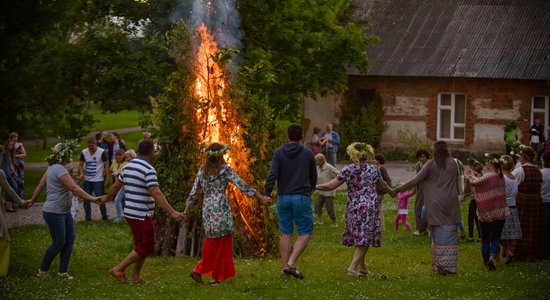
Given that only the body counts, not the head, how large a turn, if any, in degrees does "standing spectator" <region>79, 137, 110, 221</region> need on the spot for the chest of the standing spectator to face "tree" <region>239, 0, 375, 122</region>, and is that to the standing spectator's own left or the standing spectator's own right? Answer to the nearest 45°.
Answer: approximately 135° to the standing spectator's own left

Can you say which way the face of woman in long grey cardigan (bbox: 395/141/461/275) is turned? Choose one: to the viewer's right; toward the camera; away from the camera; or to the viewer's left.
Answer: away from the camera

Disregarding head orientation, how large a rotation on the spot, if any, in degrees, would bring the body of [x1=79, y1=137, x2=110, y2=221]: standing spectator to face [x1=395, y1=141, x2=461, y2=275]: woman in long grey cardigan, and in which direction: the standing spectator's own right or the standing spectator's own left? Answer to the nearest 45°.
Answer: approximately 45° to the standing spectator's own left

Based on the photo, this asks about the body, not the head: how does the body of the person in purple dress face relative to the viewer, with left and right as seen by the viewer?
facing away from the viewer

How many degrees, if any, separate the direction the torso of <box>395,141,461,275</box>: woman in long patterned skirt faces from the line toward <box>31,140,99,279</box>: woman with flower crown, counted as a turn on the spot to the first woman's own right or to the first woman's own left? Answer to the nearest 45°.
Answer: approximately 90° to the first woman's own left

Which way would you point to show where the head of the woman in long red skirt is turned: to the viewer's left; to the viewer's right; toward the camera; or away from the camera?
away from the camera

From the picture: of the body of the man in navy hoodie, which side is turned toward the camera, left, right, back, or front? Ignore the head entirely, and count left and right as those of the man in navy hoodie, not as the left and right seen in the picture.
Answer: back

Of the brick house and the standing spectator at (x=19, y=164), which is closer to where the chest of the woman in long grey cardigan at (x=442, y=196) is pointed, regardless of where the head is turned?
the brick house

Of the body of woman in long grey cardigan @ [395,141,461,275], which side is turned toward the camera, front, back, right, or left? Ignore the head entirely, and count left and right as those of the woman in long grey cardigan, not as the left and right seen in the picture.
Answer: back

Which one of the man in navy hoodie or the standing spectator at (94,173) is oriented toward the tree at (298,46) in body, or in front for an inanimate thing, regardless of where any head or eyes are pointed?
the man in navy hoodie

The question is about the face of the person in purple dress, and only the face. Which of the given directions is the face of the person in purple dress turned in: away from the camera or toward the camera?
away from the camera

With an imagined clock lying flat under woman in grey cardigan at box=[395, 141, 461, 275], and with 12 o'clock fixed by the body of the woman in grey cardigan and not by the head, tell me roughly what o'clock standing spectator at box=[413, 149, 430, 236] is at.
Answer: The standing spectator is roughly at 12 o'clock from the woman in grey cardigan.
